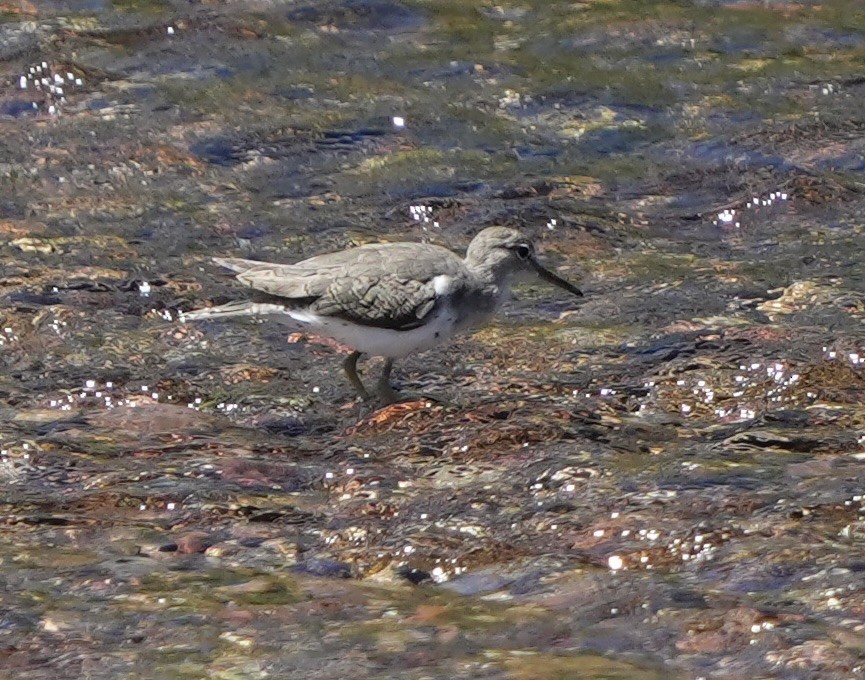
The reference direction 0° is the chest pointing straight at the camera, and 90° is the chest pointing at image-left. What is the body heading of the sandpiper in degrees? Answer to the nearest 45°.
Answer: approximately 270°
